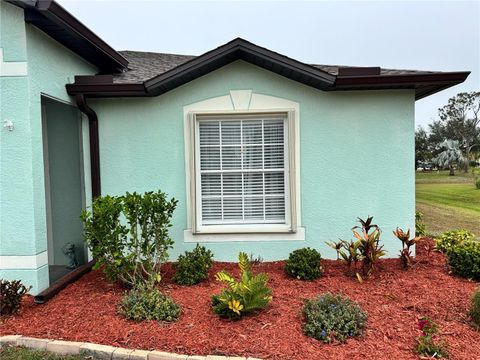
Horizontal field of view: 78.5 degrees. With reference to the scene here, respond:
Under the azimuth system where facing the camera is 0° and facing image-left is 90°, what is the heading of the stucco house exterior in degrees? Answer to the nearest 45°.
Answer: approximately 0°

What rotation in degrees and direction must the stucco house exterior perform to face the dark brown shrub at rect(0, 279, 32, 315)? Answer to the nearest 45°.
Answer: approximately 45° to its right

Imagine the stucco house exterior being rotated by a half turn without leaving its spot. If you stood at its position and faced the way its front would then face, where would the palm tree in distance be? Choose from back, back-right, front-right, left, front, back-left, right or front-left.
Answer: front-right

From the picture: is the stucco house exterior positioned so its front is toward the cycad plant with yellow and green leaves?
yes

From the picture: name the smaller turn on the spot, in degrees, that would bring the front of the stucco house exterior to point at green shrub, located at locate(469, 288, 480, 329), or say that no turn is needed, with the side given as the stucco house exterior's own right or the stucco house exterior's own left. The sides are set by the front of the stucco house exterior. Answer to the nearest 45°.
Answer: approximately 45° to the stucco house exterior's own left

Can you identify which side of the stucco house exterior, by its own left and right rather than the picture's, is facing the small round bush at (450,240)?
left
